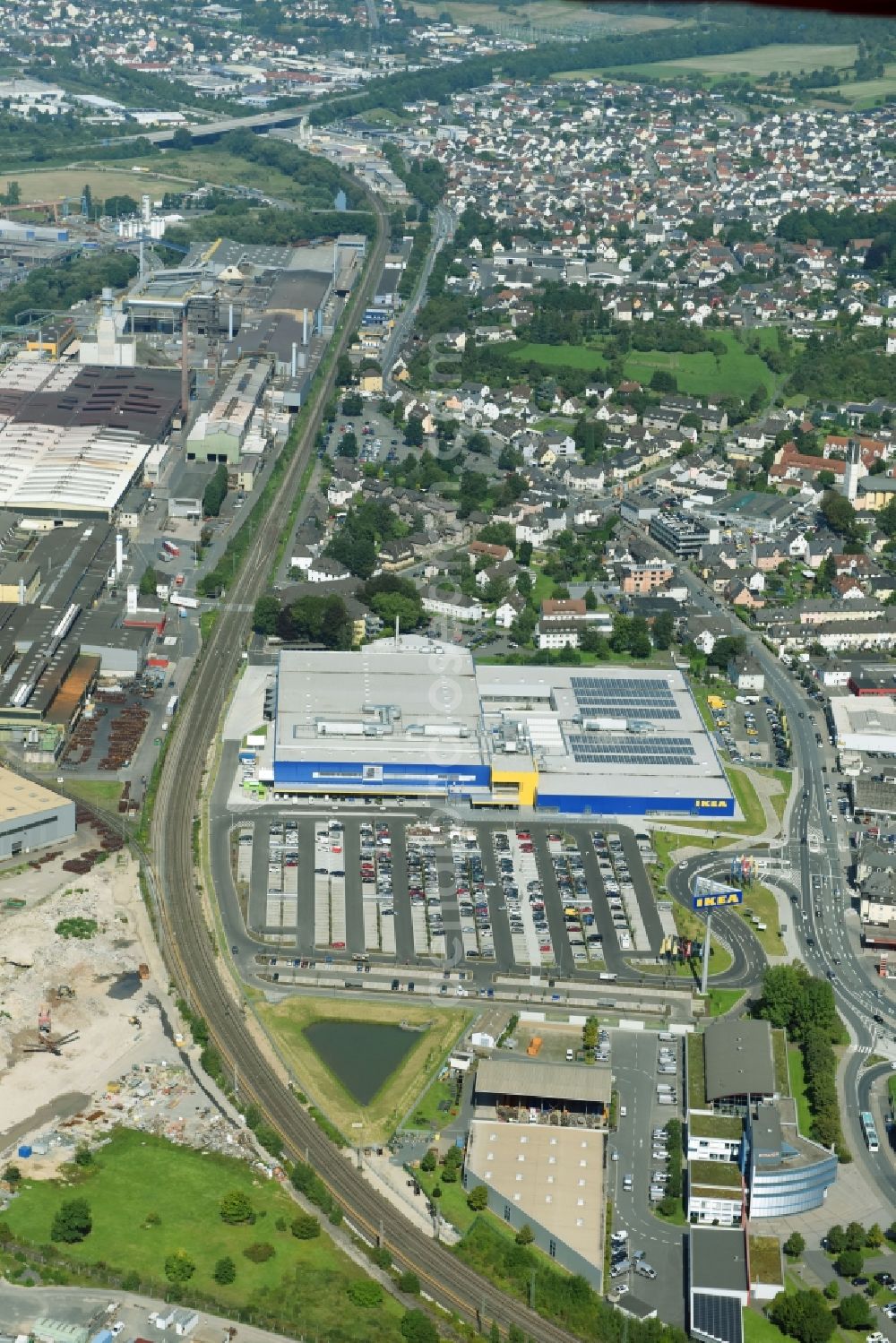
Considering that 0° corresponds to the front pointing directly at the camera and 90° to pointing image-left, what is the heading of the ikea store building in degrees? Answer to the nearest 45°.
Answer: approximately 0°

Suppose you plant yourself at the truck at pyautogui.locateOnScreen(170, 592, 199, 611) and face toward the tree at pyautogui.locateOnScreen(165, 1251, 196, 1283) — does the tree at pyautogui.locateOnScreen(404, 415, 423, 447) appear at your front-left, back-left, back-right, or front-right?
back-left

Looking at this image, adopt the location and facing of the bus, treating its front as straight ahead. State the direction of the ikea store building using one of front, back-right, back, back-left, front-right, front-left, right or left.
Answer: back-right

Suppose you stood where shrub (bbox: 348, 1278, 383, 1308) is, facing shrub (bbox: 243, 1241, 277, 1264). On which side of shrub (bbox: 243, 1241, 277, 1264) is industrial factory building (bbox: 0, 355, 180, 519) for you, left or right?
right

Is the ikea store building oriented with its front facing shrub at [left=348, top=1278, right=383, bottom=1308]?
yes

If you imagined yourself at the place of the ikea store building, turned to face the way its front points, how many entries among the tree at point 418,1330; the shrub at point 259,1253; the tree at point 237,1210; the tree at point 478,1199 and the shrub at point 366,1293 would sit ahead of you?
5

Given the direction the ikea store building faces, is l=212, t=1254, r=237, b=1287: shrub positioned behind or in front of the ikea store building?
in front

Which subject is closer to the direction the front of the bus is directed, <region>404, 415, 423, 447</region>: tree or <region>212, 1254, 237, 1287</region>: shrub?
the shrub

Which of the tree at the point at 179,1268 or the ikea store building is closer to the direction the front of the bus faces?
the tree

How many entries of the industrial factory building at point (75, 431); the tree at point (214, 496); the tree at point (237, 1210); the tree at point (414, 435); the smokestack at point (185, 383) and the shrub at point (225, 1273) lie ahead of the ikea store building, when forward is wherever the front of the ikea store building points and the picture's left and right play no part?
2
